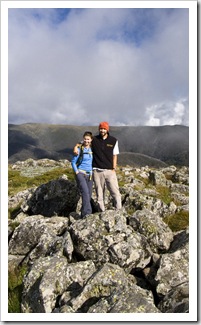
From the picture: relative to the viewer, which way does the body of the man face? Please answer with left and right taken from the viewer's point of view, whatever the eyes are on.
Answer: facing the viewer

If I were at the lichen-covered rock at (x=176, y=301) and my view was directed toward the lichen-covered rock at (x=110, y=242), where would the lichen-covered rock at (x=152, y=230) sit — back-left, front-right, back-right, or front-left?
front-right

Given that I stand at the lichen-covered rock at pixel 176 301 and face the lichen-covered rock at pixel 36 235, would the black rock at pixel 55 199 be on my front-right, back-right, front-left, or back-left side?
front-right

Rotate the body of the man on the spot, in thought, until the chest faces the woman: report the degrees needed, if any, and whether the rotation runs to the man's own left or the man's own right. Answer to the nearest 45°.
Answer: approximately 90° to the man's own right

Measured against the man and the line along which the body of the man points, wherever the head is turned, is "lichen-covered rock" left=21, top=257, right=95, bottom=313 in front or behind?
in front

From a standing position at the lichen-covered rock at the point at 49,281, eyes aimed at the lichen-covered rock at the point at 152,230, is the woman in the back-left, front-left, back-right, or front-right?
front-left

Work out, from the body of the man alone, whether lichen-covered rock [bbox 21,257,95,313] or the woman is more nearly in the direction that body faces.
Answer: the lichen-covered rock

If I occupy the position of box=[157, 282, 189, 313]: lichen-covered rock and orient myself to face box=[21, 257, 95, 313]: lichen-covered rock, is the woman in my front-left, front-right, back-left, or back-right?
front-right

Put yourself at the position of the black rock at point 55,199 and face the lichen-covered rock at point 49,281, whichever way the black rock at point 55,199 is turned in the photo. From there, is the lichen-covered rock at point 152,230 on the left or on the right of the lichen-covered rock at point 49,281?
left
